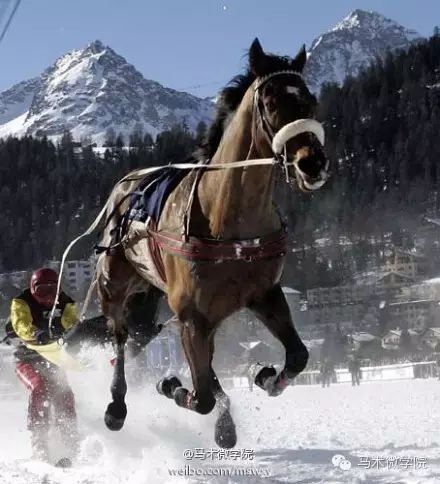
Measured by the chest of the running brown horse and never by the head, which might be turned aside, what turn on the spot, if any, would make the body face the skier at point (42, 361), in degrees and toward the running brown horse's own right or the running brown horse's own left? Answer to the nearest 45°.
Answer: approximately 180°

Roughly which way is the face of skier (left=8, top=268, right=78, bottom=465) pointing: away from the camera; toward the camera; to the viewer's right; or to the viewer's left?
toward the camera

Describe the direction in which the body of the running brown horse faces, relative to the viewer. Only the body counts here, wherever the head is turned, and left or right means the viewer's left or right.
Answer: facing the viewer and to the right of the viewer
